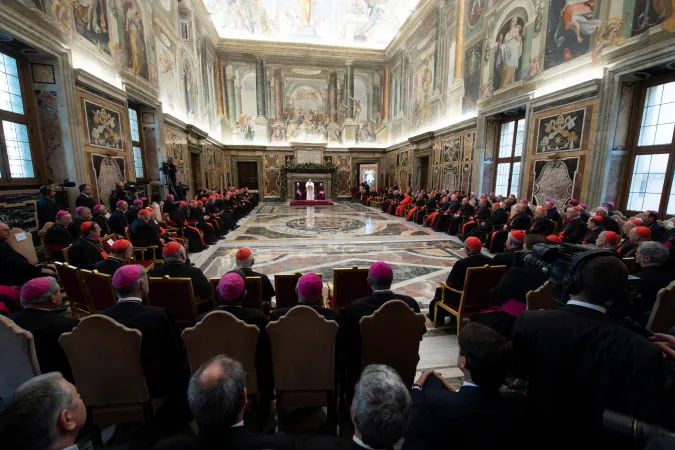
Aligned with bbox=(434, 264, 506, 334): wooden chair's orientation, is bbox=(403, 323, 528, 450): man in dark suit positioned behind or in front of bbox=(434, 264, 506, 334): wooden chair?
behind

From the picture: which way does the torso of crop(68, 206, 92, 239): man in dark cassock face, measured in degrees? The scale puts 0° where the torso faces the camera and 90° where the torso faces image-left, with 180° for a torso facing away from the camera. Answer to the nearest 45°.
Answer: approximately 270°

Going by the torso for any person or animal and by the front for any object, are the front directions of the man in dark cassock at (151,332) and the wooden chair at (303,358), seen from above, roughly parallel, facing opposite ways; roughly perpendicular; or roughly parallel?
roughly parallel

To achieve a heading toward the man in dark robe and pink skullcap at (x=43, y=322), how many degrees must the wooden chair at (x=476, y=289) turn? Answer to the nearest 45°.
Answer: approximately 90° to its left

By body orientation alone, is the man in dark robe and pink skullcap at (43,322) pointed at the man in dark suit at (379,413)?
no

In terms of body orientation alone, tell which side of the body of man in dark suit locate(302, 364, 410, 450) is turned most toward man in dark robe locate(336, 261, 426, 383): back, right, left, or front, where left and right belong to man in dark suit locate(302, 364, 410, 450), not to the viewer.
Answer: front

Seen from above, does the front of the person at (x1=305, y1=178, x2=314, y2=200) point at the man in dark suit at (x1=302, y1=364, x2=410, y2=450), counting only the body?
yes

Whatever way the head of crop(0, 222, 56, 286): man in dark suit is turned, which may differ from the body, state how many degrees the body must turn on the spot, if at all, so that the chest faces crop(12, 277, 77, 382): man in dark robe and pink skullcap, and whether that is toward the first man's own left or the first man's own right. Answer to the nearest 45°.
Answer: approximately 90° to the first man's own right

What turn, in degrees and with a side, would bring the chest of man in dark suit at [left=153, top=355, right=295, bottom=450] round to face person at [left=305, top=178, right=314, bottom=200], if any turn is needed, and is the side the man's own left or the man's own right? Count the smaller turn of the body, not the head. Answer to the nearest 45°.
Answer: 0° — they already face them

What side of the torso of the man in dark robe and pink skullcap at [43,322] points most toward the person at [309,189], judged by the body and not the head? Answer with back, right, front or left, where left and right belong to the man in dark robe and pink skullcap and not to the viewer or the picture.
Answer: front

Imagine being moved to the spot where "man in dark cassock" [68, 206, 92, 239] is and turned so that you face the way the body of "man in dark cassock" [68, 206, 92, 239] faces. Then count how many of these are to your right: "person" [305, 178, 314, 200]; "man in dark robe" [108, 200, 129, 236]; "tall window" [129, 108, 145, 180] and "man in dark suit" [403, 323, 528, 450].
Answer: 1

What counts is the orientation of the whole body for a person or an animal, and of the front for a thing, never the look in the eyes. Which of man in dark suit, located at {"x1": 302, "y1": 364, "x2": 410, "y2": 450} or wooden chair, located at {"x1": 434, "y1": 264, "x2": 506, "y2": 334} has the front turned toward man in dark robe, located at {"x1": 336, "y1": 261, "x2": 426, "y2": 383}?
man in dark suit, located at {"x1": 302, "y1": 364, "x2": 410, "y2": 450}

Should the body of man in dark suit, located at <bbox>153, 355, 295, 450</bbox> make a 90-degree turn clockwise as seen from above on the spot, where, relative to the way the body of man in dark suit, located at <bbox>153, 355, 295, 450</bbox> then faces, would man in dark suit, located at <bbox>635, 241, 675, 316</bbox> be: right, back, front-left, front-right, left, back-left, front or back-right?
front

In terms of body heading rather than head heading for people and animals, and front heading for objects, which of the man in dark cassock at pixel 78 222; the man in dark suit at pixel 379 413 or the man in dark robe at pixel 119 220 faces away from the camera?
the man in dark suit at pixel 379 413

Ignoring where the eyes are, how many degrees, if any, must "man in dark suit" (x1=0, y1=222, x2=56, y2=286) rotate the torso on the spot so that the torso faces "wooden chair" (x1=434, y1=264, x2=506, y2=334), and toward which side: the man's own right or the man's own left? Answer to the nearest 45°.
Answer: approximately 45° to the man's own right

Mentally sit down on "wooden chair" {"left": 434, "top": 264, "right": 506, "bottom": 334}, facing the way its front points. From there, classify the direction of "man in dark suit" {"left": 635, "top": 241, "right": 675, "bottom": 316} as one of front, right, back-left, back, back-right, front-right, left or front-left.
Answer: back-right

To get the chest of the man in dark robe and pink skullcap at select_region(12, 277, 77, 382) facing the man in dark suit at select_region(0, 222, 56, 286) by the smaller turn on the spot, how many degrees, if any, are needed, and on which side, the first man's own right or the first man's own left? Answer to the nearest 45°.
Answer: approximately 45° to the first man's own left

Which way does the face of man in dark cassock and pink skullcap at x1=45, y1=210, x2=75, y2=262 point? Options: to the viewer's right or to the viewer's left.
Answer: to the viewer's right

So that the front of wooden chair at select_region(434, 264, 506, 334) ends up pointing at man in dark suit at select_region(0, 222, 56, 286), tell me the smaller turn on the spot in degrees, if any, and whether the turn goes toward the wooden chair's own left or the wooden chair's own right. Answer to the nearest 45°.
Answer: approximately 90° to the wooden chair's own left

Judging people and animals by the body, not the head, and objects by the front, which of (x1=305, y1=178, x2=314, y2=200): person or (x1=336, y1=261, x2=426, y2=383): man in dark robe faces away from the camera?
the man in dark robe

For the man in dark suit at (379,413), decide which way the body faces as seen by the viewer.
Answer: away from the camera

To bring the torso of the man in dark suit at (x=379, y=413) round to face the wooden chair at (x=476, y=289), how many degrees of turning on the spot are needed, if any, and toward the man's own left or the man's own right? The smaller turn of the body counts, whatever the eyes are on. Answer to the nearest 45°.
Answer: approximately 45° to the man's own right
